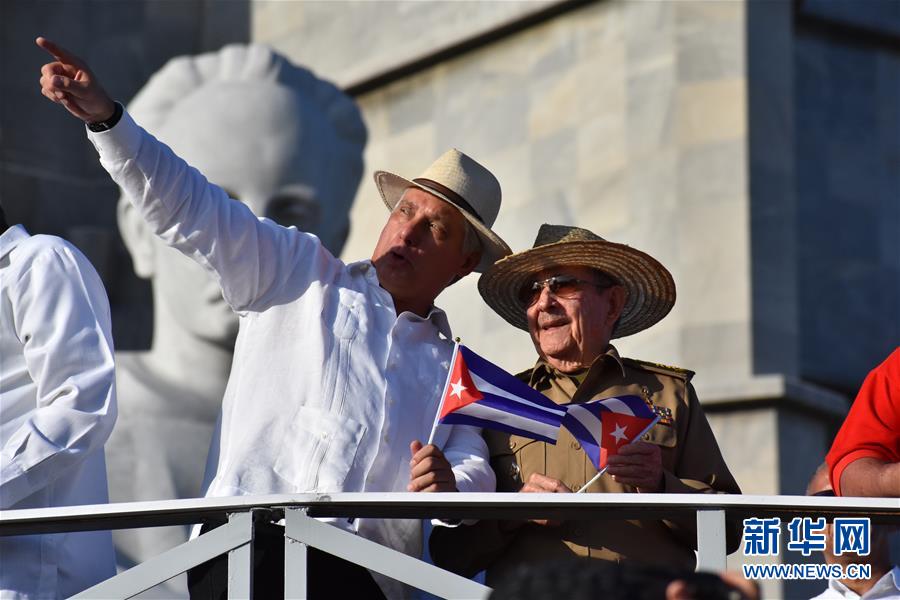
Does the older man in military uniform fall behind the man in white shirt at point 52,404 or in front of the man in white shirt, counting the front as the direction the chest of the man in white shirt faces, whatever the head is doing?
behind

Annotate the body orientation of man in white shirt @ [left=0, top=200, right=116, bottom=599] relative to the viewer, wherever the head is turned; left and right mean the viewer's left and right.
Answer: facing to the left of the viewer

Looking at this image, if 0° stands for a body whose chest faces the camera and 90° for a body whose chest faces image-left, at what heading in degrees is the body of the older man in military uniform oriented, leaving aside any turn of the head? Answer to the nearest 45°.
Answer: approximately 45°

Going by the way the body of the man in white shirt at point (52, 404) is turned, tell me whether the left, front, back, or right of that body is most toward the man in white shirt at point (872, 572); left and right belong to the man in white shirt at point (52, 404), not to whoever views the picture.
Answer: back

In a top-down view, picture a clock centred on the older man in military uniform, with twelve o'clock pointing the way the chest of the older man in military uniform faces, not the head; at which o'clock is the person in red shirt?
The person in red shirt is roughly at 8 o'clock from the older man in military uniform.
